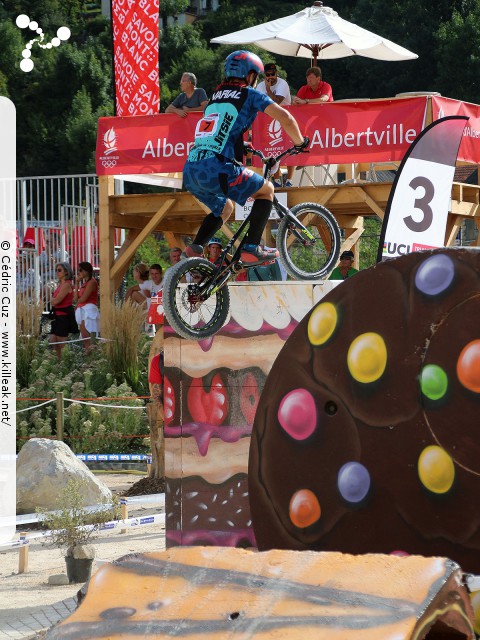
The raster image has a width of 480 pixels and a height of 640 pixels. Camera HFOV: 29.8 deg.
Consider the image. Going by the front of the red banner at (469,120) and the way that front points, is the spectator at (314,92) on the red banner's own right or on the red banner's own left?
on the red banner's own right

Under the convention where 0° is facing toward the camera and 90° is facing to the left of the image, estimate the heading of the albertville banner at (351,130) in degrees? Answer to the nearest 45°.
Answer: approximately 0°

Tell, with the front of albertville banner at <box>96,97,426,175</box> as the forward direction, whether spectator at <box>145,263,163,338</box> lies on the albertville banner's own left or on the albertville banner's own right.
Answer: on the albertville banner's own right

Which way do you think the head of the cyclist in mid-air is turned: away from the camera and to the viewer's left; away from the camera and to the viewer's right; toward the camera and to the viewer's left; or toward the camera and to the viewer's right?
away from the camera and to the viewer's right

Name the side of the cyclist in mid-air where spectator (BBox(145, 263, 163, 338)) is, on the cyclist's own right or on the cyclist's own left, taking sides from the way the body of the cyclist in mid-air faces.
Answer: on the cyclist's own left

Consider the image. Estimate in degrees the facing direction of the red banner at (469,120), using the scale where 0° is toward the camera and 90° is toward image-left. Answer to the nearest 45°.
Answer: approximately 0°

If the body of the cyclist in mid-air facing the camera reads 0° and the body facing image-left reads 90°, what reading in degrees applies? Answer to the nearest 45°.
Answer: approximately 225°
